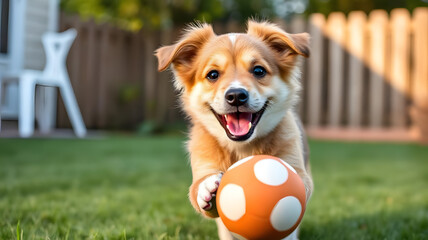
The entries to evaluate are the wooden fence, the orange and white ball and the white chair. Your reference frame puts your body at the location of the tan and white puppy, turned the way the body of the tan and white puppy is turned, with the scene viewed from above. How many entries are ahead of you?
1

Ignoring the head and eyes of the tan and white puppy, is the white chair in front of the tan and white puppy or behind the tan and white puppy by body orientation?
behind

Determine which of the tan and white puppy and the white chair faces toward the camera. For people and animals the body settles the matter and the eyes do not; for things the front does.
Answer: the tan and white puppy

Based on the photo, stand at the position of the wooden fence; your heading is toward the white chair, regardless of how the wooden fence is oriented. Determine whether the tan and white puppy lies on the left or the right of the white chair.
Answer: left

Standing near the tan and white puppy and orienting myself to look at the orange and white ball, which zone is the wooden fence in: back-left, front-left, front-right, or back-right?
back-left

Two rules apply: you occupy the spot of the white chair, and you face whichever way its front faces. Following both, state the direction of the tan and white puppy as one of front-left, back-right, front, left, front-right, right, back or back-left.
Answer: left

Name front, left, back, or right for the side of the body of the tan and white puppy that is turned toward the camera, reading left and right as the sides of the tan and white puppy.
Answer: front

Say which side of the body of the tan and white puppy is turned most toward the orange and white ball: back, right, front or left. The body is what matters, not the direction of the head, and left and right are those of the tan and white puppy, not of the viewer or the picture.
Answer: front

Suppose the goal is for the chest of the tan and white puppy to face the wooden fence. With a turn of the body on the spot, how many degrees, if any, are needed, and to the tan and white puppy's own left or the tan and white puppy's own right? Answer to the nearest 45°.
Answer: approximately 180°

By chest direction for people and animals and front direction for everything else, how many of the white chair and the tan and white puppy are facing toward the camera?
1
